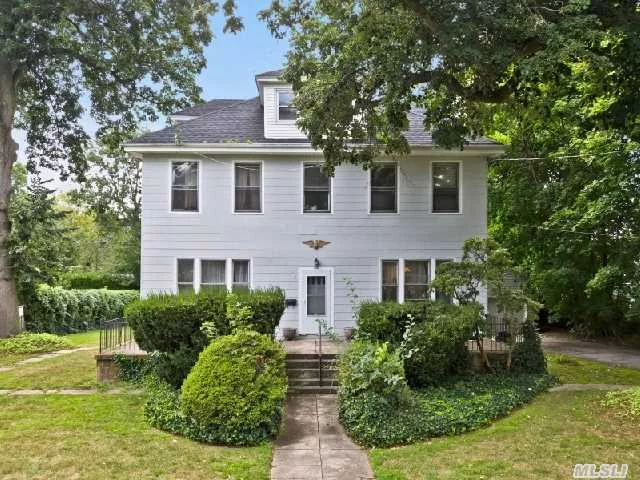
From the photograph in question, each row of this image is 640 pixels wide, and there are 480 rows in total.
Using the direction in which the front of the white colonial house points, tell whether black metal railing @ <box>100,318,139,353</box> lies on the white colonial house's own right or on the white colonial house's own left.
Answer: on the white colonial house's own right

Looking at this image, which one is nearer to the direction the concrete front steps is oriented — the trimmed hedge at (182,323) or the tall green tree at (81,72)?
the trimmed hedge

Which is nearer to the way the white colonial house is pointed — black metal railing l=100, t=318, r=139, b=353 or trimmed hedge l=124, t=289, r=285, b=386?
the trimmed hedge

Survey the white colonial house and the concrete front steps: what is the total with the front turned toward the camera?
2

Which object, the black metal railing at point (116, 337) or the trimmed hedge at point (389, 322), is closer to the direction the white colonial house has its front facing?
the trimmed hedge

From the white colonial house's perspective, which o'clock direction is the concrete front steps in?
The concrete front steps is roughly at 12 o'clock from the white colonial house.

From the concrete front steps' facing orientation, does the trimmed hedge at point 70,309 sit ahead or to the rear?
to the rear

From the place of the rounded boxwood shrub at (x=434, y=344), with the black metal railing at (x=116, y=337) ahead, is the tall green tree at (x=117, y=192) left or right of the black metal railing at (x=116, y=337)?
right
